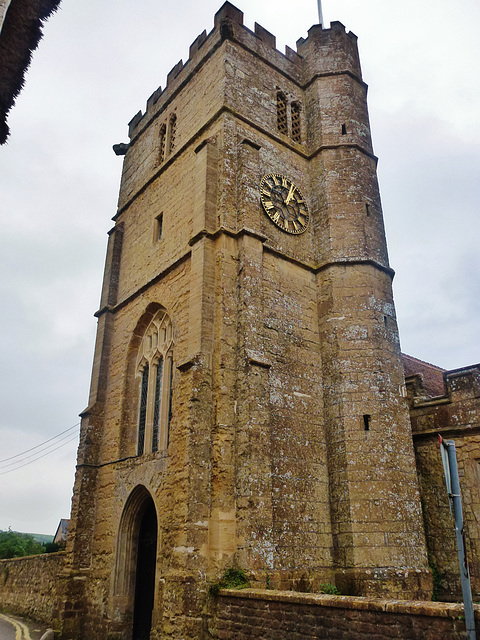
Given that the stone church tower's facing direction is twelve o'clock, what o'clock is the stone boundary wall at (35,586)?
The stone boundary wall is roughly at 3 o'clock from the stone church tower.

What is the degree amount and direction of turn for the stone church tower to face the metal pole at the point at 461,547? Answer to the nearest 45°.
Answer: approximately 45° to its left

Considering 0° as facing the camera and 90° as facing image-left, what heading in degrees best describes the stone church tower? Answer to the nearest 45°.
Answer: approximately 45°

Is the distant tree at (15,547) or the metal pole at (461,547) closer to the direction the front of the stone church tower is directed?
the metal pole

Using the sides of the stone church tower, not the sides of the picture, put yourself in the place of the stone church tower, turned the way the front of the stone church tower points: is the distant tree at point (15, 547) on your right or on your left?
on your right
